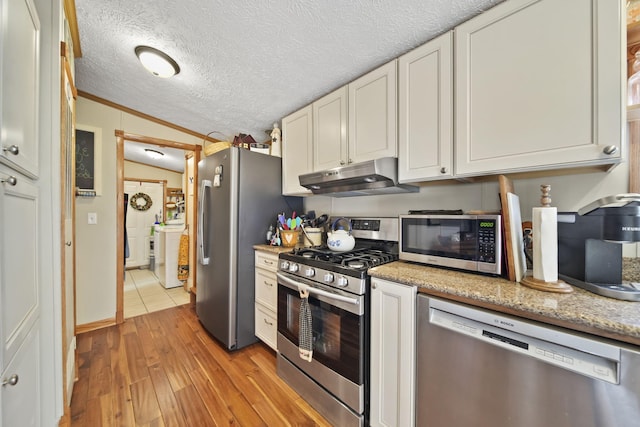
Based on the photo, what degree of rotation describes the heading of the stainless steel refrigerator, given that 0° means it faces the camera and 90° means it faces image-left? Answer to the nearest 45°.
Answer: approximately 45°

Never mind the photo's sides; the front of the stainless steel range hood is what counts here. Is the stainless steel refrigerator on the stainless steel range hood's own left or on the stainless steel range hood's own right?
on the stainless steel range hood's own right

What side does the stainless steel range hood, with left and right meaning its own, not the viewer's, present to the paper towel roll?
left

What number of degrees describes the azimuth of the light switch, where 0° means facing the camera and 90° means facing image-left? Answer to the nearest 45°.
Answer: approximately 0°

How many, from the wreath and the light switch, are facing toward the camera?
2

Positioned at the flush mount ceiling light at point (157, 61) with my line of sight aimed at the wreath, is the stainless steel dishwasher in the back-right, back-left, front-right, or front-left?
back-right

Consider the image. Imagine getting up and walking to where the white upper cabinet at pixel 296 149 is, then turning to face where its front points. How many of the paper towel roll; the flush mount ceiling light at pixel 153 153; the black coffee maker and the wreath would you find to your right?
2

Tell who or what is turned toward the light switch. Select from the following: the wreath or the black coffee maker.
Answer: the wreath

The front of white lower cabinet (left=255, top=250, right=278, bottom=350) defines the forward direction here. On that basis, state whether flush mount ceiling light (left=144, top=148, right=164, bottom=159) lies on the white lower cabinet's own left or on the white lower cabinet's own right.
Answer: on the white lower cabinet's own right

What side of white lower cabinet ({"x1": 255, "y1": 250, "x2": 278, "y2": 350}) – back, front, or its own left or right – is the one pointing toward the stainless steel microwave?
left
